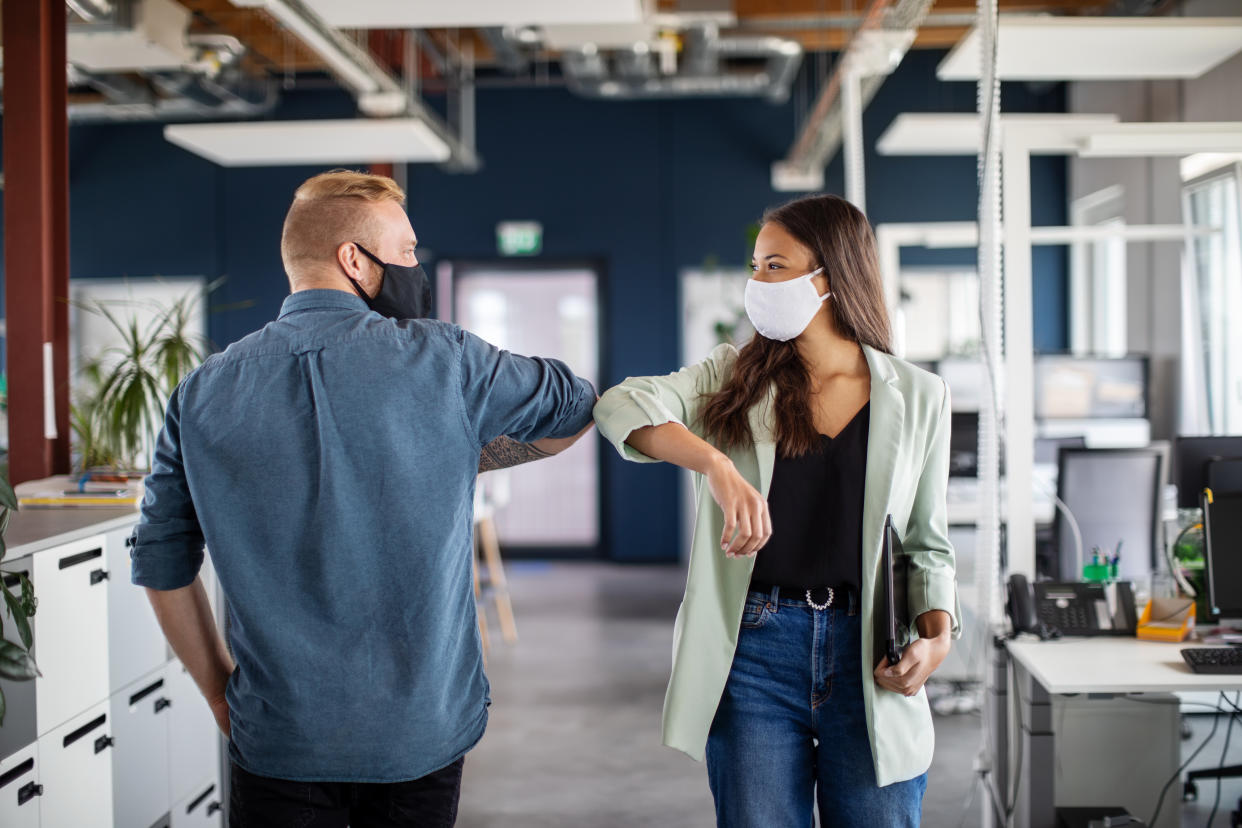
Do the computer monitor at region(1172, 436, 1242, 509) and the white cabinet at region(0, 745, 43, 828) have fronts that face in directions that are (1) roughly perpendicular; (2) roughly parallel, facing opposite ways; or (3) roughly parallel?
roughly perpendicular

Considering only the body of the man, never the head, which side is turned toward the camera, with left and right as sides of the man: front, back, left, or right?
back

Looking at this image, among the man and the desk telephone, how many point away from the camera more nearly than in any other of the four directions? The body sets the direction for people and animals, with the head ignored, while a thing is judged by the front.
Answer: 1

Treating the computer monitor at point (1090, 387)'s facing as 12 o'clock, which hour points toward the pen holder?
The pen holder is roughly at 12 o'clock from the computer monitor.

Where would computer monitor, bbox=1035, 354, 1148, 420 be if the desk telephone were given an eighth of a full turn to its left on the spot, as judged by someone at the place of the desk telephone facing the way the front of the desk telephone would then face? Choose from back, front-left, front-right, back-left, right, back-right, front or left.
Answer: back-left

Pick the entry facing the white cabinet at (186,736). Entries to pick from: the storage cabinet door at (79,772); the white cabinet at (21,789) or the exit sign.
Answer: the exit sign

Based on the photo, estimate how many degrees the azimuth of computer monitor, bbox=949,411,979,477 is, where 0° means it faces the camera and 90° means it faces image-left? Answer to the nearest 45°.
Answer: approximately 0°

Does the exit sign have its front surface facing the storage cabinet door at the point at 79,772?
yes
